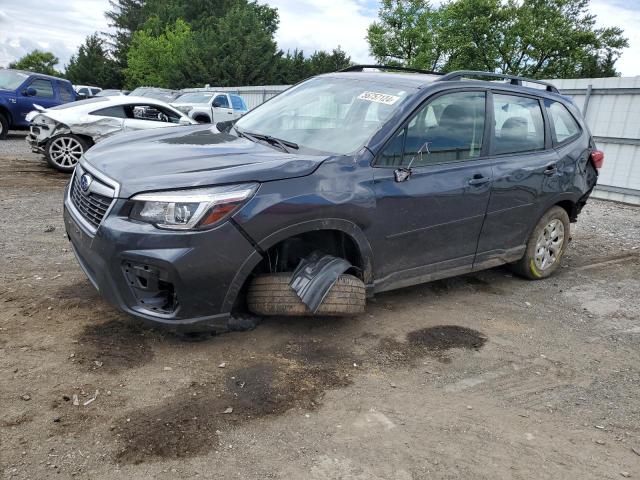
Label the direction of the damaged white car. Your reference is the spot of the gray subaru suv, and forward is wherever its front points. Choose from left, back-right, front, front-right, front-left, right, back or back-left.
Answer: right

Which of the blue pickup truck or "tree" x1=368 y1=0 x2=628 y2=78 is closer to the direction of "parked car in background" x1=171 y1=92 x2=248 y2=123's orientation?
the blue pickup truck

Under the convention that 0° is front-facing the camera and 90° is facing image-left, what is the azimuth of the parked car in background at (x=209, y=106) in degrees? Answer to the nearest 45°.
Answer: approximately 45°

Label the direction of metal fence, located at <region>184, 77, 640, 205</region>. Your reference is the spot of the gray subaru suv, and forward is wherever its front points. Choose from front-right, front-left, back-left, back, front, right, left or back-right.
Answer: back

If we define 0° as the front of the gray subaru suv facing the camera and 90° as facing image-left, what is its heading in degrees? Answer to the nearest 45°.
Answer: approximately 45°

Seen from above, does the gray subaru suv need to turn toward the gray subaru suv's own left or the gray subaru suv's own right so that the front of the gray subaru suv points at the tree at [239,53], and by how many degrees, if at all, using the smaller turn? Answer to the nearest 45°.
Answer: approximately 135° to the gray subaru suv's own right

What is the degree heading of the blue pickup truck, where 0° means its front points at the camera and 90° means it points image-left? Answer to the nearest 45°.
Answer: approximately 45°

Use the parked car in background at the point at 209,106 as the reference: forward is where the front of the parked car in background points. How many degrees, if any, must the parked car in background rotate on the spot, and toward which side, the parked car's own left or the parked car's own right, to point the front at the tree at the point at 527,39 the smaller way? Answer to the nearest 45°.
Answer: approximately 180°

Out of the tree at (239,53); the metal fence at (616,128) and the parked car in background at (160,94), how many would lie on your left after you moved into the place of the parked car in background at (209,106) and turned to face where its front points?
1

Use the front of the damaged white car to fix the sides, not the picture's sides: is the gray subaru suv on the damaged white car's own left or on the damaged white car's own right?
on the damaged white car's own right

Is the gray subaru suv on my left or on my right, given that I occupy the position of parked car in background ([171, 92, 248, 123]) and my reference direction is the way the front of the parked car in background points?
on my left

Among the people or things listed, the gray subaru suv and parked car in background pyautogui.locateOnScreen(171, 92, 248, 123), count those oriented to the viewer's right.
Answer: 0
